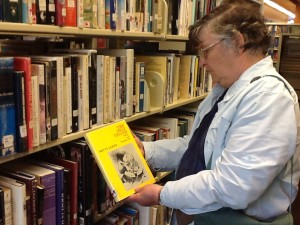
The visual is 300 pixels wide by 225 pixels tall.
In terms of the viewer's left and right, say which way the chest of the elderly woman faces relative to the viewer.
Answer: facing to the left of the viewer

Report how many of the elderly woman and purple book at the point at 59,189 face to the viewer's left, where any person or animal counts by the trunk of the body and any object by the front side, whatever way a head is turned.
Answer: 1

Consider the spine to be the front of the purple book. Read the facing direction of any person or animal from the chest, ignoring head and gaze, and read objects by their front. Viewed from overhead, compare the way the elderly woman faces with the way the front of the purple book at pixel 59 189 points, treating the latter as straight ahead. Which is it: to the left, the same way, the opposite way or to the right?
the opposite way

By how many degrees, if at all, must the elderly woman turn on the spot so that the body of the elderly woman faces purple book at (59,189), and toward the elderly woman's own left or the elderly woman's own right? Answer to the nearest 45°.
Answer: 0° — they already face it

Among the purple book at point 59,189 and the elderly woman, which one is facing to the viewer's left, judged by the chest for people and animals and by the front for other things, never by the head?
the elderly woman

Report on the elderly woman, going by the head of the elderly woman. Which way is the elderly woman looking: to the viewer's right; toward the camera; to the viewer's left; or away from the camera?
to the viewer's left

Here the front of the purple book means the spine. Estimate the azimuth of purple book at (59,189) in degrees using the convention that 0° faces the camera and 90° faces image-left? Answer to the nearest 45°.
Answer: approximately 315°
